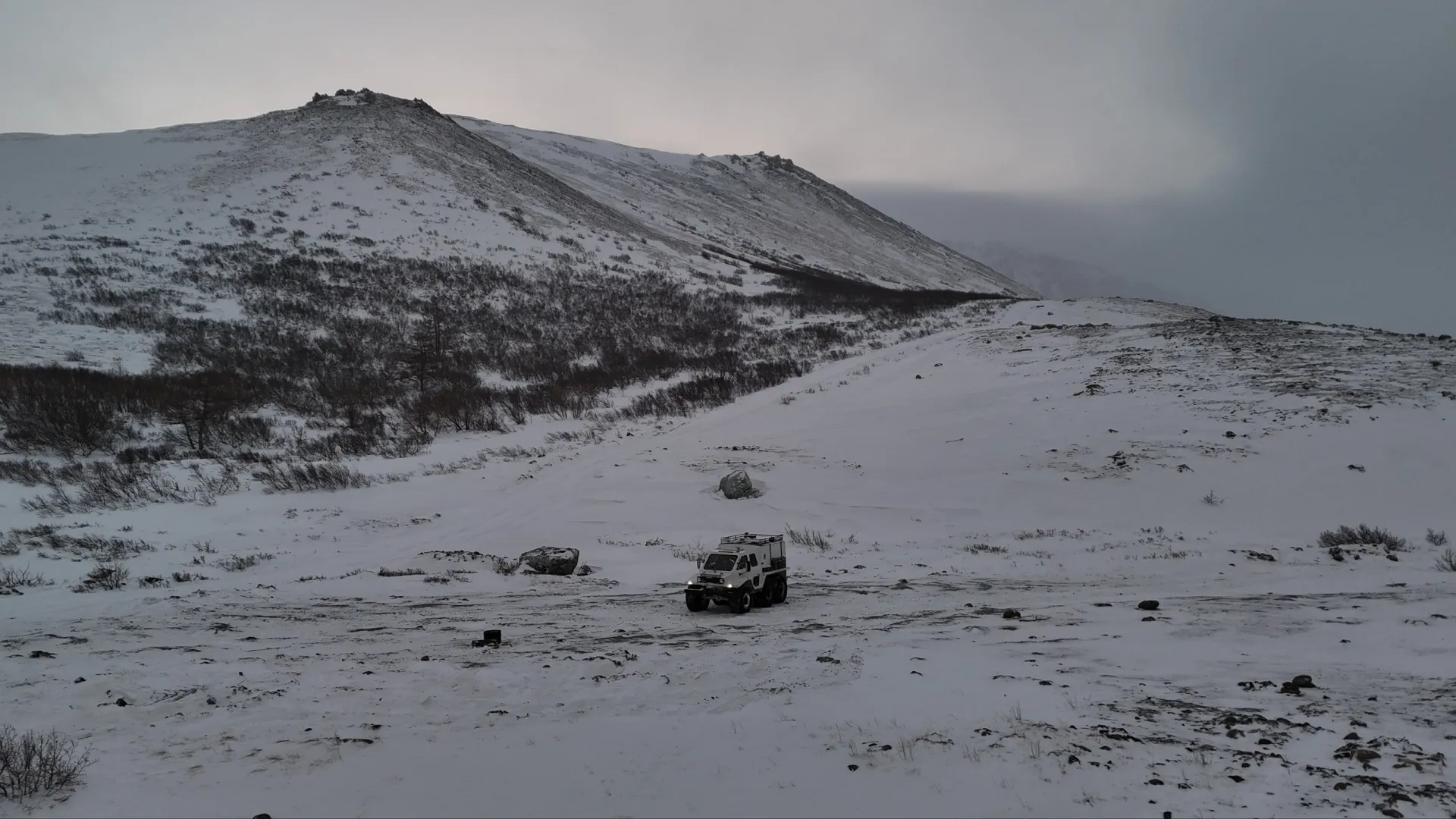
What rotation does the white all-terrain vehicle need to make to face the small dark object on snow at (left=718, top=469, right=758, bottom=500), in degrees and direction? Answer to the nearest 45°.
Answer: approximately 135° to its right

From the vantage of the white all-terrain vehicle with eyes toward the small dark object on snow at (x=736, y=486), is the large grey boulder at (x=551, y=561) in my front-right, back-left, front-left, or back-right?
front-left

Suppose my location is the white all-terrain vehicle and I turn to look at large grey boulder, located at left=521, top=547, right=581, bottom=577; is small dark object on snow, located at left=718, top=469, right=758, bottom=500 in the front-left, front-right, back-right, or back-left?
front-right

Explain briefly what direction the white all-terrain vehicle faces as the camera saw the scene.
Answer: facing the viewer and to the left of the viewer

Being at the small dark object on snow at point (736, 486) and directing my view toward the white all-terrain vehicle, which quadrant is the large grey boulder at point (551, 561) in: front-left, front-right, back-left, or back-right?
front-right

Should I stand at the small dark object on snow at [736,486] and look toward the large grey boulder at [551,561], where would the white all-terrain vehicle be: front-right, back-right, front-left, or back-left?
front-left

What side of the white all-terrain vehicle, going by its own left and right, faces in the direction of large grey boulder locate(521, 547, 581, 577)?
right
